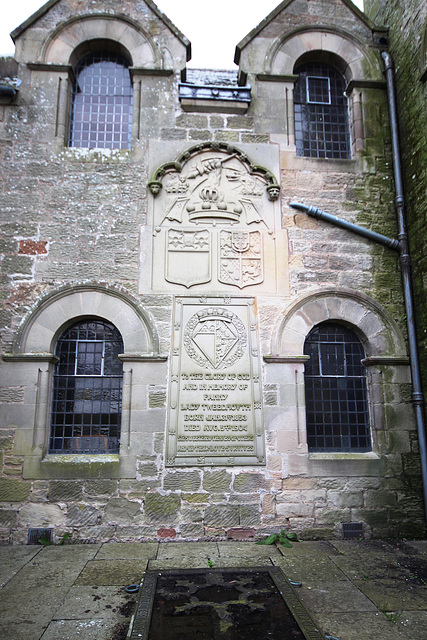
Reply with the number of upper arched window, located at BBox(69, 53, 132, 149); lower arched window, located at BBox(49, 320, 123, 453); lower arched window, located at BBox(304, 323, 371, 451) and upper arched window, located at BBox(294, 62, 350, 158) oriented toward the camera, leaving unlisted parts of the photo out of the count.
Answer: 4

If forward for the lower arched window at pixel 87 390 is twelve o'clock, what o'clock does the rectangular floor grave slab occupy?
The rectangular floor grave slab is roughly at 11 o'clock from the lower arched window.

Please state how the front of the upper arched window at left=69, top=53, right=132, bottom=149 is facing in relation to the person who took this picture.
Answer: facing the viewer

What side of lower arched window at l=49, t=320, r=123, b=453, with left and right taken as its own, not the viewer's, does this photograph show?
front

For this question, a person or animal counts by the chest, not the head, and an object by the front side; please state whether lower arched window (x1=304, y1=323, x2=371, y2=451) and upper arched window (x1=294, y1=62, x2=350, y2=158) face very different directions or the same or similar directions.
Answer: same or similar directions

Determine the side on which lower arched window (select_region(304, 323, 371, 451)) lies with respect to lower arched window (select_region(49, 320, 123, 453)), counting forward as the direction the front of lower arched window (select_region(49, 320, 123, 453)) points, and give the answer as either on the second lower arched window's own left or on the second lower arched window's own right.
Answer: on the second lower arched window's own left

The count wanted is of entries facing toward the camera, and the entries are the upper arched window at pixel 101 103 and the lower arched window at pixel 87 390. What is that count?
2

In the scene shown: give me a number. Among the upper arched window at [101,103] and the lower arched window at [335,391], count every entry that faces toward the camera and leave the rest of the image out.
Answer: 2

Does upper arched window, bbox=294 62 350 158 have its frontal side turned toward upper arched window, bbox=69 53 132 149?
no
